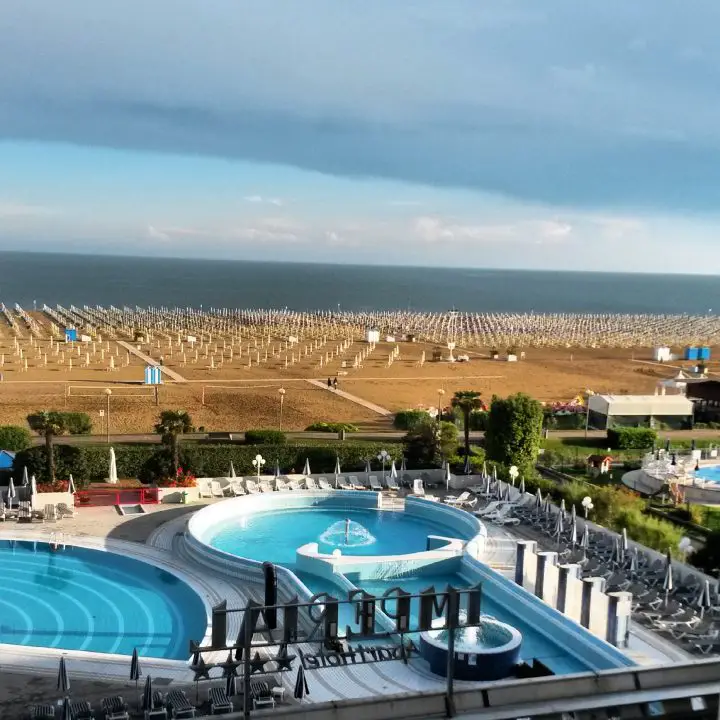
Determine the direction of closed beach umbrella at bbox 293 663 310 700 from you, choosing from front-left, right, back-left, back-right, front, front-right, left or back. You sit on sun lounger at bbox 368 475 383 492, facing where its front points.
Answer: front-right

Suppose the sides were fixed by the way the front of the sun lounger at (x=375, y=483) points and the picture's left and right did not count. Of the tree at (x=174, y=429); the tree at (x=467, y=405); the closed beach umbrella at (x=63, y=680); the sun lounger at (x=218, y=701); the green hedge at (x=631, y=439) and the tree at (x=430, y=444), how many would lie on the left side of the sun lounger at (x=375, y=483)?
3

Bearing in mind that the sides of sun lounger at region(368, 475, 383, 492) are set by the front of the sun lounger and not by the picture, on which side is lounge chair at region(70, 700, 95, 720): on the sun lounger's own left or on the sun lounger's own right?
on the sun lounger's own right

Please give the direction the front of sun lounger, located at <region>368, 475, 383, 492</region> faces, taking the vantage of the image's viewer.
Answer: facing the viewer and to the right of the viewer

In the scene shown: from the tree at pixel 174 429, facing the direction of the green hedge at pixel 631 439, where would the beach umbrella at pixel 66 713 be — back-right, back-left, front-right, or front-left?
back-right

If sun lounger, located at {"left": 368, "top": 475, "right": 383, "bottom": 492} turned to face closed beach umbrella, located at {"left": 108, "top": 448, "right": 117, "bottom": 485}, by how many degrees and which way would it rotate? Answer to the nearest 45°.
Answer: approximately 135° to its right

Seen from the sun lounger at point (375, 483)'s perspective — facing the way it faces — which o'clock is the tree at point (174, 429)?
The tree is roughly at 4 o'clock from the sun lounger.

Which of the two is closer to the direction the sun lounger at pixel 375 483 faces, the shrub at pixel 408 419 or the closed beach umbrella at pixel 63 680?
the closed beach umbrella

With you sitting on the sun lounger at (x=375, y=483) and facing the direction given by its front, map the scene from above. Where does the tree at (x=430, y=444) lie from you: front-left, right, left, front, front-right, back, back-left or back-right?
left

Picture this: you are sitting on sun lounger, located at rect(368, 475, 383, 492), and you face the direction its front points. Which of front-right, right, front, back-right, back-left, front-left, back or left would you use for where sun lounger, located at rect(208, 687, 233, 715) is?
front-right

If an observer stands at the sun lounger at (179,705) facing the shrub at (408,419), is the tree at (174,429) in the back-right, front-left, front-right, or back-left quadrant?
front-left

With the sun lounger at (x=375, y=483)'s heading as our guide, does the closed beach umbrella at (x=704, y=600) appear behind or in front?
in front

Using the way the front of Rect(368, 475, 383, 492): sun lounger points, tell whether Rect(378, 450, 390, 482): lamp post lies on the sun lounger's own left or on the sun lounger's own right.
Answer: on the sun lounger's own left

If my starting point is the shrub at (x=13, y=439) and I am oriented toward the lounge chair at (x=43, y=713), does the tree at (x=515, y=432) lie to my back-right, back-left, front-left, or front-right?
front-left

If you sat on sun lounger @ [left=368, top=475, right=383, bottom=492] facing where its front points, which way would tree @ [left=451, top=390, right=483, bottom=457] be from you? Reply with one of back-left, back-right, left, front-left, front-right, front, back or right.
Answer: left

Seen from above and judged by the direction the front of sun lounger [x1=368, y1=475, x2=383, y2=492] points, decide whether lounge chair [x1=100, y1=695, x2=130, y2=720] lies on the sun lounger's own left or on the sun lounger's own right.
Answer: on the sun lounger's own right

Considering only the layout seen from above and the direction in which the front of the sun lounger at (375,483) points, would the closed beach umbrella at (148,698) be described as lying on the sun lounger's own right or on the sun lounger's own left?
on the sun lounger's own right

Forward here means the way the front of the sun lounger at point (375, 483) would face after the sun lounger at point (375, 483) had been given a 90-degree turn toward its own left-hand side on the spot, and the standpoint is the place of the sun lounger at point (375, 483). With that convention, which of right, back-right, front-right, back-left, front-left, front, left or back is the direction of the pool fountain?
back-right

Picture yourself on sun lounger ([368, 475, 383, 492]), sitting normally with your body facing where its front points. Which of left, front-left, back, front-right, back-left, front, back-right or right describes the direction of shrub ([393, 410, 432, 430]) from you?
back-left
